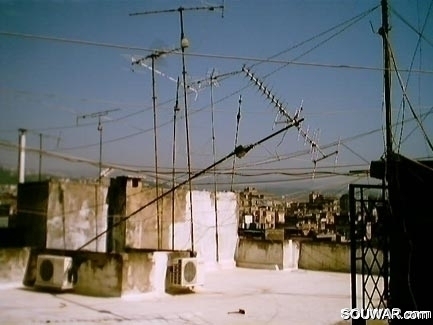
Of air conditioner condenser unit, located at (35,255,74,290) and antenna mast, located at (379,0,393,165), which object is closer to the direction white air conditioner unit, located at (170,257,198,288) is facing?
the antenna mast

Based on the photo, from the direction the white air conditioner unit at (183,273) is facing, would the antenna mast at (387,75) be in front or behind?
in front

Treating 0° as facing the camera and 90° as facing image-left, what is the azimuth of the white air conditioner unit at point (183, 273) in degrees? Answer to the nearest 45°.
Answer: approximately 315°

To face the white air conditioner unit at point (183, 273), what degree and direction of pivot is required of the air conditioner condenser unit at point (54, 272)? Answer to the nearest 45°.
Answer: approximately 135° to its left

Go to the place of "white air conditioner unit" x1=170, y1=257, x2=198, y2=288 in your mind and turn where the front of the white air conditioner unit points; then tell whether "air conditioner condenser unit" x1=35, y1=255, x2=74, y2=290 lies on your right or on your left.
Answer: on your right

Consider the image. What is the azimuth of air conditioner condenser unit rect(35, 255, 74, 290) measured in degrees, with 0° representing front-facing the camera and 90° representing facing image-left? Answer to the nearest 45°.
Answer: approximately 45°

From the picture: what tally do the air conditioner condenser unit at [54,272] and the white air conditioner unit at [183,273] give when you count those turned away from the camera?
0

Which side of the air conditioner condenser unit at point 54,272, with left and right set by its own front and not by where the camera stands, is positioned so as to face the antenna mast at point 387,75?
left

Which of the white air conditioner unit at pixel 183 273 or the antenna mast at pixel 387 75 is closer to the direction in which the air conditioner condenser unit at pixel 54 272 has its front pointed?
the antenna mast
